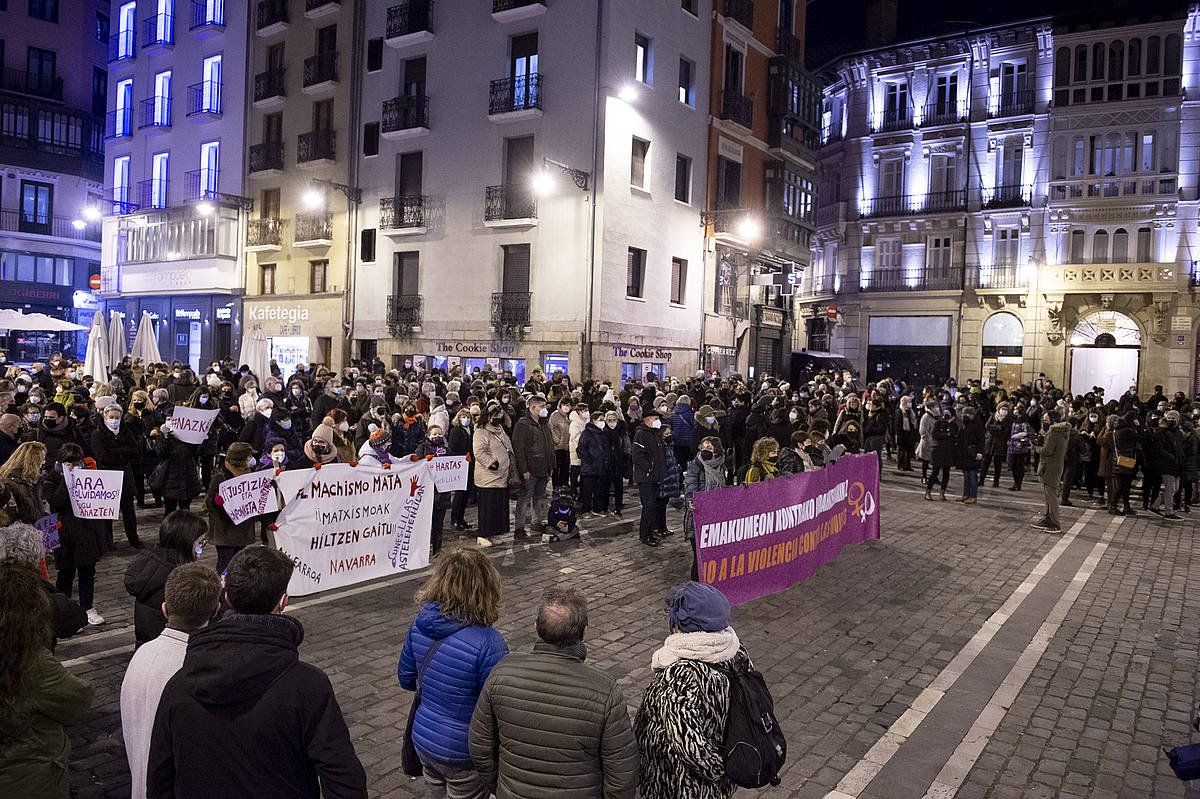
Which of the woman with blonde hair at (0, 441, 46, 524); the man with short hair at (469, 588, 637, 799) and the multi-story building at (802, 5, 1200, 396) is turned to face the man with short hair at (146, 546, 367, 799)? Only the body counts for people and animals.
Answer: the multi-story building

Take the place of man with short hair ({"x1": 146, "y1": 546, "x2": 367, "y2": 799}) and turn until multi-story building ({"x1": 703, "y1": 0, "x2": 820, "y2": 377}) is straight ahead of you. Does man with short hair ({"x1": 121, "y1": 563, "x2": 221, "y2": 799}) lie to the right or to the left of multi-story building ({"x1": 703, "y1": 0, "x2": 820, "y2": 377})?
left

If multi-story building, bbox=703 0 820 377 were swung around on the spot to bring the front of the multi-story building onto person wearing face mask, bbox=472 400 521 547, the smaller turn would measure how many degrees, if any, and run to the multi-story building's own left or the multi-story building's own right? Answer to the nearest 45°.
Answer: approximately 45° to the multi-story building's own right

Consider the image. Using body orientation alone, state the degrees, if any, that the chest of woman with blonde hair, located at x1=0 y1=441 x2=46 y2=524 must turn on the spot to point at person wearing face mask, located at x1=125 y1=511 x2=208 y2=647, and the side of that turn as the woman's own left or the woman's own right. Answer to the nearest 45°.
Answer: approximately 135° to the woman's own right

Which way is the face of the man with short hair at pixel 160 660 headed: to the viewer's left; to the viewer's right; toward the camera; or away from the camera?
away from the camera

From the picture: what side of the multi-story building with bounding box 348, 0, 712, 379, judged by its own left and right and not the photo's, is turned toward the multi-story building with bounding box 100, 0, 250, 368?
right

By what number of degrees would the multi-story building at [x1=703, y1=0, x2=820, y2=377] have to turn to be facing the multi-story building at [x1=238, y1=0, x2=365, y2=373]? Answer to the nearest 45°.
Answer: approximately 135° to its right

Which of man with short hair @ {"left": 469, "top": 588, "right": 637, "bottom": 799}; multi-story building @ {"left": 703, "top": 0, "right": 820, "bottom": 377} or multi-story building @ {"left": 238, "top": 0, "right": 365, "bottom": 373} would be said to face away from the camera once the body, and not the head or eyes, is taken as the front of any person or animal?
the man with short hair

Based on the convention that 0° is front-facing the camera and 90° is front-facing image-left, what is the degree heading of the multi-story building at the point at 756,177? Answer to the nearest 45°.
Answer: approximately 315°

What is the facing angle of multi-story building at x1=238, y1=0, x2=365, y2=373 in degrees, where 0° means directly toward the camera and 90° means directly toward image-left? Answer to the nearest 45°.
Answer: approximately 45°

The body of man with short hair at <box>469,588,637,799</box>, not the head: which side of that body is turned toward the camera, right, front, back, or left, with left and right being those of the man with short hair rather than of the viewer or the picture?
back

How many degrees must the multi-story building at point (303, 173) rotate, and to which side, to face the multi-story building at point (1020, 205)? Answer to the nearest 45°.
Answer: approximately 135° to its left
